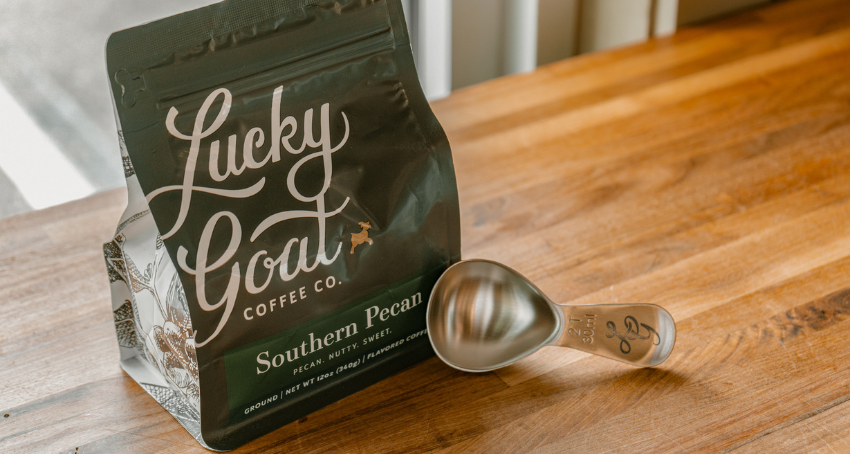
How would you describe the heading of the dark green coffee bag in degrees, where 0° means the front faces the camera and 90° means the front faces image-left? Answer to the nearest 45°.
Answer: approximately 315°
